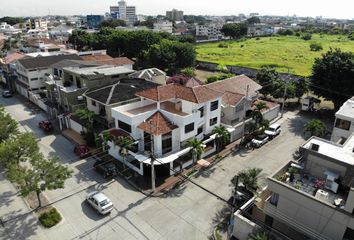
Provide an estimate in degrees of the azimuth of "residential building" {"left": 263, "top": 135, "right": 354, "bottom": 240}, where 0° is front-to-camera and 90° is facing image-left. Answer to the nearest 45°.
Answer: approximately 45°

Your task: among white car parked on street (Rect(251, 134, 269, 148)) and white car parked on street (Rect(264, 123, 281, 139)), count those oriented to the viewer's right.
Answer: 0

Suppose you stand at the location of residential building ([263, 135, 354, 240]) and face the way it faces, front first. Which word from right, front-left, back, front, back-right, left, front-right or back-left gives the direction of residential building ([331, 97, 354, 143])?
back-right

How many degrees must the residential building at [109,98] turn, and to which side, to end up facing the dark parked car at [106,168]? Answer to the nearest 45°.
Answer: approximately 45° to its left

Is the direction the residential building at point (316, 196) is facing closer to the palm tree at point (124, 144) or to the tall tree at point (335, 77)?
the palm tree

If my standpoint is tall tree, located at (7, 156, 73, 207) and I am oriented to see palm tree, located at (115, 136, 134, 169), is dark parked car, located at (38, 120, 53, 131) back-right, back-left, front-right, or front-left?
front-left

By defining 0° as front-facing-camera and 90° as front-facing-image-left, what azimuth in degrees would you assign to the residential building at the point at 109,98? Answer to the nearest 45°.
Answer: approximately 45°

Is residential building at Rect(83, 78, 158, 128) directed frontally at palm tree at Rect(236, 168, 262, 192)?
no

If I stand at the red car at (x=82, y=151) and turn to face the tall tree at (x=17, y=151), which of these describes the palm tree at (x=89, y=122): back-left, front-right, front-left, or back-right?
back-right

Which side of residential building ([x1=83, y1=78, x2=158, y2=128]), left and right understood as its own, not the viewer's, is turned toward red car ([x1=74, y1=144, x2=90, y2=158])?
front

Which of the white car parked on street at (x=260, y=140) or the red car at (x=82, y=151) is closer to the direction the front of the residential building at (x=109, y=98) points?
the red car
